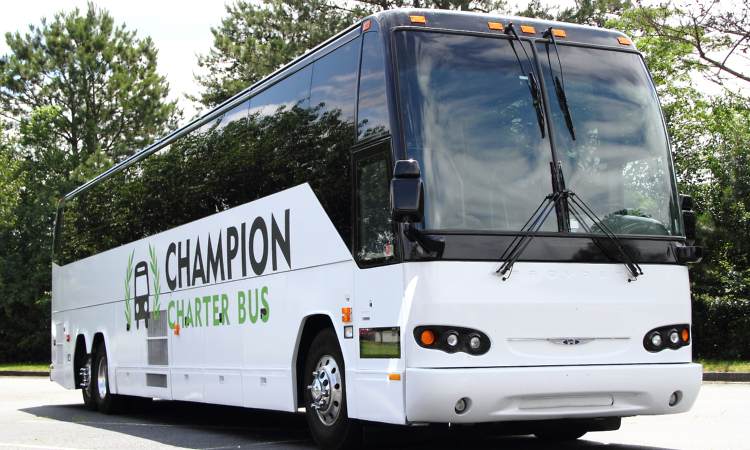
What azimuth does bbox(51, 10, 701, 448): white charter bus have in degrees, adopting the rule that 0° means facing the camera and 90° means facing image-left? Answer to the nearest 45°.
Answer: approximately 315°
